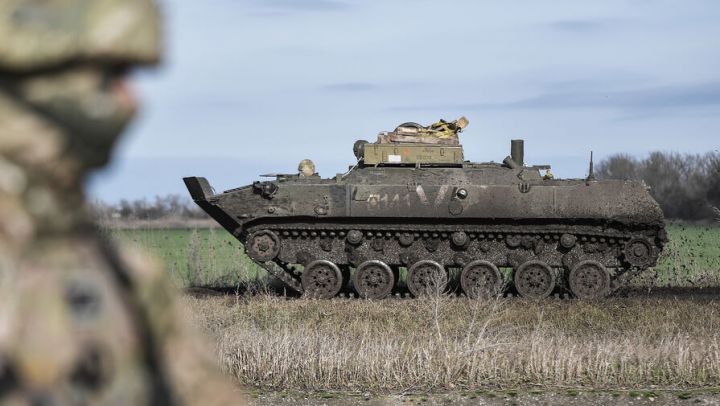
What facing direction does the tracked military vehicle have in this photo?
to the viewer's left

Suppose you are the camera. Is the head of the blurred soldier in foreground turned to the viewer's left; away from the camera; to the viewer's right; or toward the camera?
to the viewer's right

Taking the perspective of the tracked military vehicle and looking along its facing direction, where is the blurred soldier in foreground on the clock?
The blurred soldier in foreground is roughly at 9 o'clock from the tracked military vehicle.
